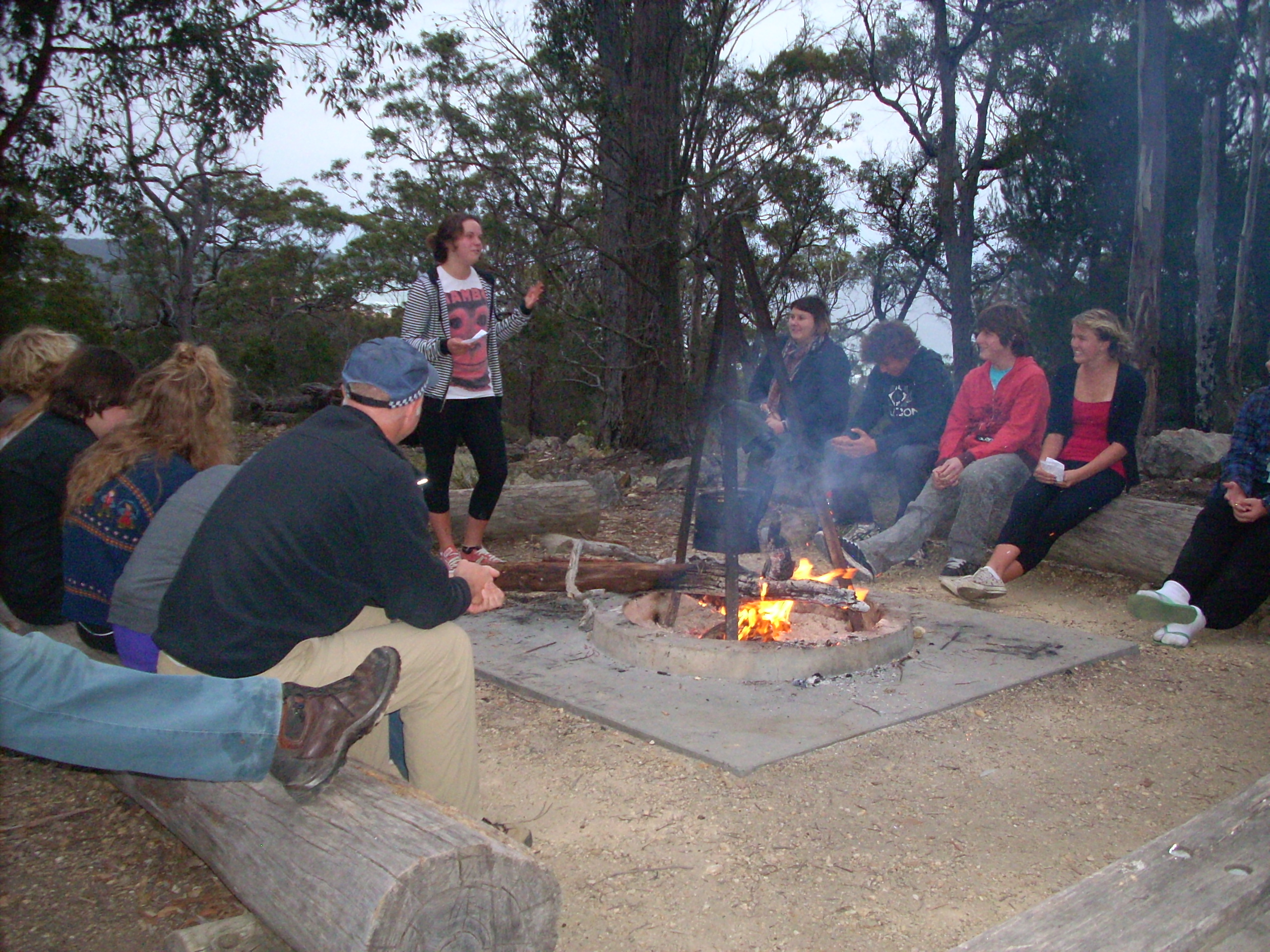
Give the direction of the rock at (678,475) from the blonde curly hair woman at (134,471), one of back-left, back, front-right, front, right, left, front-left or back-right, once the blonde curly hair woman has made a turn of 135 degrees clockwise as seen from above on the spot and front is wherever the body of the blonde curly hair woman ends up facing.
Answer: back-left

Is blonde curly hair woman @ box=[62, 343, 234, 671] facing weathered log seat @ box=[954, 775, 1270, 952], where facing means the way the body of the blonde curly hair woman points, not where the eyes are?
no

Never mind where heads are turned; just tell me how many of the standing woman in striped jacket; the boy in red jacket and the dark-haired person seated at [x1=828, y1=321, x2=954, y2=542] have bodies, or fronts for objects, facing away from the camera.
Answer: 0

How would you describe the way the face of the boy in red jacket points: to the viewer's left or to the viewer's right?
to the viewer's left

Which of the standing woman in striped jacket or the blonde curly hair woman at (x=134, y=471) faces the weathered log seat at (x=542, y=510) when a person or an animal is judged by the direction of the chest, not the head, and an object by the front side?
the blonde curly hair woman

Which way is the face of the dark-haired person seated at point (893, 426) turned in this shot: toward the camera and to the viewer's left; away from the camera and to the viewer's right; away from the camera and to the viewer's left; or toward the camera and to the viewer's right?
toward the camera and to the viewer's left

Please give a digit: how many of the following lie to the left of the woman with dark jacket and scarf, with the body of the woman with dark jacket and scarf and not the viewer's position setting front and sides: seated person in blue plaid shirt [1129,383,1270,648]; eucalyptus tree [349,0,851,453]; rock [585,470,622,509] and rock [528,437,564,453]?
1

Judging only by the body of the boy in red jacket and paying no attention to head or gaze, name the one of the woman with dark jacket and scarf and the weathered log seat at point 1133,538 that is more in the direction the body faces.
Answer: the woman with dark jacket and scarf

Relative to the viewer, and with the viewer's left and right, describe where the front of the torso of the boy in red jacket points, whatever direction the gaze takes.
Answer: facing the viewer and to the left of the viewer

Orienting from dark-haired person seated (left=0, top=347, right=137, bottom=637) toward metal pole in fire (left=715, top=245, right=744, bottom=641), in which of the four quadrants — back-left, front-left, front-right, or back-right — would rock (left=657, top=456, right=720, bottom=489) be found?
front-left

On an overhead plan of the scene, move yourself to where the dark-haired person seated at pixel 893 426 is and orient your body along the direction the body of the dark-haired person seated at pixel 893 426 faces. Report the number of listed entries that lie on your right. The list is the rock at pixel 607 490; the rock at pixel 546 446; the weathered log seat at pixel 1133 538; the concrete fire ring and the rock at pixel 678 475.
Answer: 3

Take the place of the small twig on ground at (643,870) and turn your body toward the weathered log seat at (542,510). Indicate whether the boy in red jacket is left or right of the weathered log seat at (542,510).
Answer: right

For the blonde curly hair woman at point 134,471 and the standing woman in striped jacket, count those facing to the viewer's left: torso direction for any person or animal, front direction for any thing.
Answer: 0

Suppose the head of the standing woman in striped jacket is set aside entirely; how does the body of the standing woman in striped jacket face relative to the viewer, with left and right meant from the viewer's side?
facing the viewer and to the right of the viewer

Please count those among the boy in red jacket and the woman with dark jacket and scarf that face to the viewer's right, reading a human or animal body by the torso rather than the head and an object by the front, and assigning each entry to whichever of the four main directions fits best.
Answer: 0

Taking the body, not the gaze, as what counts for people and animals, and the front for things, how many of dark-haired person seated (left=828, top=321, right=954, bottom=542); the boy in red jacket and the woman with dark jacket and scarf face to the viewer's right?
0

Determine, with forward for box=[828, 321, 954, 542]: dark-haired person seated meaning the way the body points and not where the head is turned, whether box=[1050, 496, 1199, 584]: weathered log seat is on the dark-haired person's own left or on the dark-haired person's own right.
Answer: on the dark-haired person's own left

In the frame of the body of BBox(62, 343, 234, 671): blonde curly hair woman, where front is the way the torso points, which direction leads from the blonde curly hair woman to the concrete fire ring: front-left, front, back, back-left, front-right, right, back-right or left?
front-right

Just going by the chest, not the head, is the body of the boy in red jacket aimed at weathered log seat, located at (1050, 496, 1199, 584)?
no

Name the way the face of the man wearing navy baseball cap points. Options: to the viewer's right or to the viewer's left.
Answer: to the viewer's right
